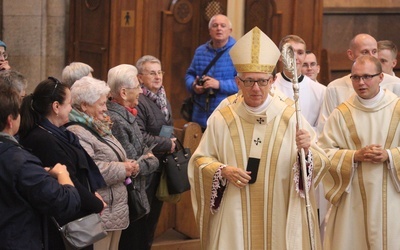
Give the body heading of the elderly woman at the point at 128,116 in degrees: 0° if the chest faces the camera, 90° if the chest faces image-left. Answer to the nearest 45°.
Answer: approximately 270°

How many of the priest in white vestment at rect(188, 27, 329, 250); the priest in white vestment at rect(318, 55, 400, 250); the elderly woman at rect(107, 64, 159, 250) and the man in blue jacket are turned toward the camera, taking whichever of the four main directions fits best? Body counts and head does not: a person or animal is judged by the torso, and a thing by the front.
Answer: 3

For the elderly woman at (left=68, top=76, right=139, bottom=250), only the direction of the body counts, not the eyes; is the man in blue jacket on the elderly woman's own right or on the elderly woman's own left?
on the elderly woman's own left

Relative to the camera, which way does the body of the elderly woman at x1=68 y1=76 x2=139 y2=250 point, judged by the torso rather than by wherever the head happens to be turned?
to the viewer's right

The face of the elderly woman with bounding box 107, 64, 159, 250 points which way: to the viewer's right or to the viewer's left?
to the viewer's right

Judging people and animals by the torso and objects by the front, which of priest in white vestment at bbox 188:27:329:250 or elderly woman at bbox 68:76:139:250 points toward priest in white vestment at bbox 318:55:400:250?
the elderly woman

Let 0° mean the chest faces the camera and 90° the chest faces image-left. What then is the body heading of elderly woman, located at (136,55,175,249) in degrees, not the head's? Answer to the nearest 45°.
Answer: approximately 315°

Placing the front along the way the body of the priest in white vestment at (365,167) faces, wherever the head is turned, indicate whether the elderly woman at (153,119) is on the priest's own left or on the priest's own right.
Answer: on the priest's own right

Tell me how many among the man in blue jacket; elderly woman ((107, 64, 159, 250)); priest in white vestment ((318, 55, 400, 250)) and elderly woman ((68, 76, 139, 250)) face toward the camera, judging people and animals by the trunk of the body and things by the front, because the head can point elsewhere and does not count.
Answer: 2

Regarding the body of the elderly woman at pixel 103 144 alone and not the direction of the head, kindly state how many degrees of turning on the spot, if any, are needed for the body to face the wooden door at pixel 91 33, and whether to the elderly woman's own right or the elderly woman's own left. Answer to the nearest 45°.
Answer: approximately 90° to the elderly woman's own left
